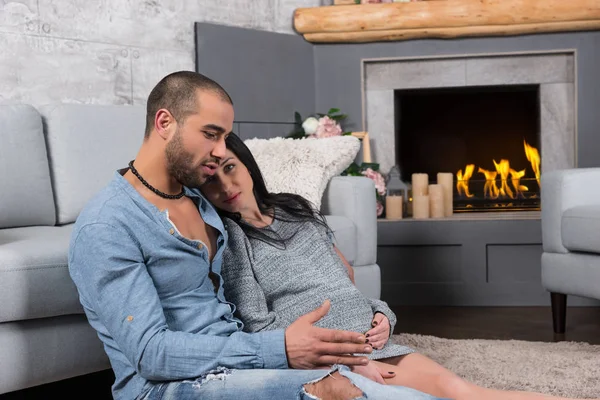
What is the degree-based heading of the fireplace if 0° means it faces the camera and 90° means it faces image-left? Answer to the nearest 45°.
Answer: approximately 0°

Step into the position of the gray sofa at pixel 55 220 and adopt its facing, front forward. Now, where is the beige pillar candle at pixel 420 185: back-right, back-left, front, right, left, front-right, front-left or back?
left

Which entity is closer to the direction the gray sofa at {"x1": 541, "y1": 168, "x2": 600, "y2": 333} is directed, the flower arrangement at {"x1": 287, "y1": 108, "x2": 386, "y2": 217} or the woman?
the woman

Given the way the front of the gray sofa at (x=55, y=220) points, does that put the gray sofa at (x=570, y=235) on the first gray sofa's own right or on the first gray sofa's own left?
on the first gray sofa's own left

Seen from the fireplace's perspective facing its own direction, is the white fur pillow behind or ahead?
ahead

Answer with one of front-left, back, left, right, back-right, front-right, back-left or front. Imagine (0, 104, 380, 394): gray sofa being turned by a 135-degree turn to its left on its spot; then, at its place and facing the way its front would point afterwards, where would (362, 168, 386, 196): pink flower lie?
front-right

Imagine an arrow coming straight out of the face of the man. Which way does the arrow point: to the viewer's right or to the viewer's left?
to the viewer's right

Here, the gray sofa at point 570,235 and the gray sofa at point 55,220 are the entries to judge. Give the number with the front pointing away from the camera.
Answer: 0

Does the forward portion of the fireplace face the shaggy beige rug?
yes

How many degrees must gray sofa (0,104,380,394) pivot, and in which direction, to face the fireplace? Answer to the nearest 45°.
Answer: approximately 90° to its left

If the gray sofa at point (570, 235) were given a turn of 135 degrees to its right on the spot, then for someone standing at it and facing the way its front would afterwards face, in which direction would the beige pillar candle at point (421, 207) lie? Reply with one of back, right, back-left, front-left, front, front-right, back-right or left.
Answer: front-left

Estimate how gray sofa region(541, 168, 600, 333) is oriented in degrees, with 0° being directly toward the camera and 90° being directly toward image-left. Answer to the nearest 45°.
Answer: approximately 45°

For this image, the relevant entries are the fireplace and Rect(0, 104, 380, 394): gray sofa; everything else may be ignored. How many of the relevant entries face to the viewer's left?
0
